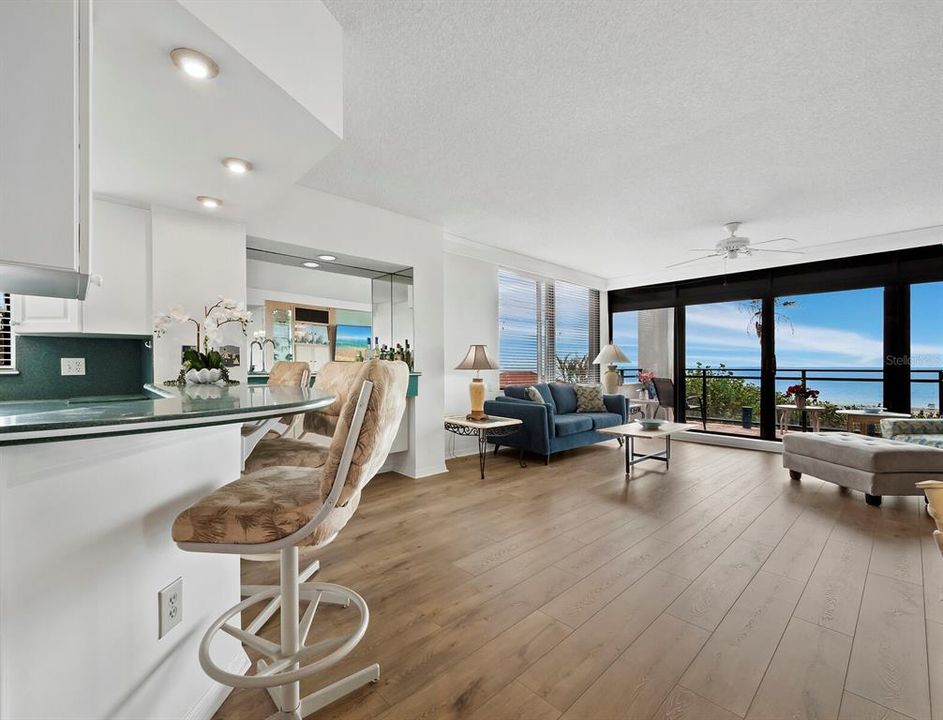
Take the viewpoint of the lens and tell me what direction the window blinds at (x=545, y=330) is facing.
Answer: facing the viewer and to the right of the viewer

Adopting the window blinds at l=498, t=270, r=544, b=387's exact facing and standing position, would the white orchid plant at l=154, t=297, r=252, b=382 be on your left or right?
on your right

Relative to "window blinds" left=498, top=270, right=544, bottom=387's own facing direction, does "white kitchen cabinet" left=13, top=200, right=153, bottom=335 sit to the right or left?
on its right

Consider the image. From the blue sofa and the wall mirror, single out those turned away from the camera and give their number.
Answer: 0

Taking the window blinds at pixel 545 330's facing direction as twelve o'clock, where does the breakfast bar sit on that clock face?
The breakfast bar is roughly at 2 o'clock from the window blinds.

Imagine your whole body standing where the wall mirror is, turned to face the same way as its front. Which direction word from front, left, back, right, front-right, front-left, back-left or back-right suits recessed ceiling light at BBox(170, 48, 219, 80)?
front-right

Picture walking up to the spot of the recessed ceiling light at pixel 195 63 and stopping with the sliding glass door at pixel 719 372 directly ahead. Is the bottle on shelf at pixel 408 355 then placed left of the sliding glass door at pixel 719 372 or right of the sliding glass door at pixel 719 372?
left

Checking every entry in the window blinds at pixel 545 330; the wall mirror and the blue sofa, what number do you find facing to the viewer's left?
0

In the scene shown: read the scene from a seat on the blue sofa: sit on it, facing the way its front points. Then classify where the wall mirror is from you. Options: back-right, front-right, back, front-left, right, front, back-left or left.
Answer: right

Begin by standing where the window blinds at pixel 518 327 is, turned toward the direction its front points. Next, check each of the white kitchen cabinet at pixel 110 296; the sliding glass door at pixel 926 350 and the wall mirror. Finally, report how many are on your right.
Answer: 2

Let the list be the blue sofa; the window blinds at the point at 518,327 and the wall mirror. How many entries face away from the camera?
0

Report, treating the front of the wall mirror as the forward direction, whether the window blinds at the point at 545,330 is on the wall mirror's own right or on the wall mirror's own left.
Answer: on the wall mirror's own left

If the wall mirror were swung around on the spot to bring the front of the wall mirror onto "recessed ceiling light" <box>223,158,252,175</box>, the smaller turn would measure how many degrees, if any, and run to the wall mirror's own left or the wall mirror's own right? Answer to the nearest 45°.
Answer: approximately 45° to the wall mirror's own right

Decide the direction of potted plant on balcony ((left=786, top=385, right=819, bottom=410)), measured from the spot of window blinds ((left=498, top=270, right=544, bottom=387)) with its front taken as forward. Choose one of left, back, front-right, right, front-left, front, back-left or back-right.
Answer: front-left

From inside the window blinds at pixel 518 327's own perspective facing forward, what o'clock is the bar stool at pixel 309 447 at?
The bar stool is roughly at 2 o'clock from the window blinds.

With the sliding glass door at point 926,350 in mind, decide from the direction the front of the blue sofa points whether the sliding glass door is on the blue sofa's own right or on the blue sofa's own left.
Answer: on the blue sofa's own left
